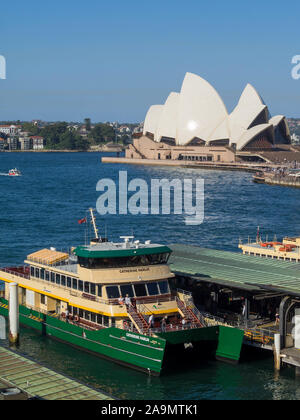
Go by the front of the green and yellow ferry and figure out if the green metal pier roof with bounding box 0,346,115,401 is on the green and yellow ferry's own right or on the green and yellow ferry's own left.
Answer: on the green and yellow ferry's own right

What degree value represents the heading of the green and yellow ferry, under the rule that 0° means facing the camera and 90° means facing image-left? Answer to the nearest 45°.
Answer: approximately 315°

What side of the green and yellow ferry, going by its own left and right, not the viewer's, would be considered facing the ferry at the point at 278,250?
left
